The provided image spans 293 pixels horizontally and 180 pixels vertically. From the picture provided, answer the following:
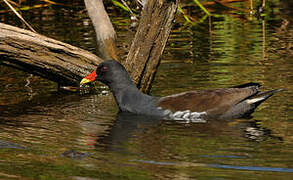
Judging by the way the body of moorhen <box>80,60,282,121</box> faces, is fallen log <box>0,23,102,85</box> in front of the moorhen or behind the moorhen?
in front

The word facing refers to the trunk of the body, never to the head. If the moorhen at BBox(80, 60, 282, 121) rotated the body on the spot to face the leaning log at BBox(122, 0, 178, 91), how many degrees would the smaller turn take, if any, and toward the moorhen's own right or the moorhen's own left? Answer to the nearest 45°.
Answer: approximately 45° to the moorhen's own right

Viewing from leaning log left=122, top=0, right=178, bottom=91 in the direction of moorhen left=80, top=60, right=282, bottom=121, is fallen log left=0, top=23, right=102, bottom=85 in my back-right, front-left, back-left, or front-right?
back-right

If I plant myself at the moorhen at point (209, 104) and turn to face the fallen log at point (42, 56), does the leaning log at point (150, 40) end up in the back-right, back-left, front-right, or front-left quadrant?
front-right

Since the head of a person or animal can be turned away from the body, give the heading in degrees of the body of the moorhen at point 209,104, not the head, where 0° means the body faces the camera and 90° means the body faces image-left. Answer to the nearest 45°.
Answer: approximately 90°

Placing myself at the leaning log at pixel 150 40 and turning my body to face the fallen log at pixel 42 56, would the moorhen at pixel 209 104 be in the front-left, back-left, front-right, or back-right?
back-left
